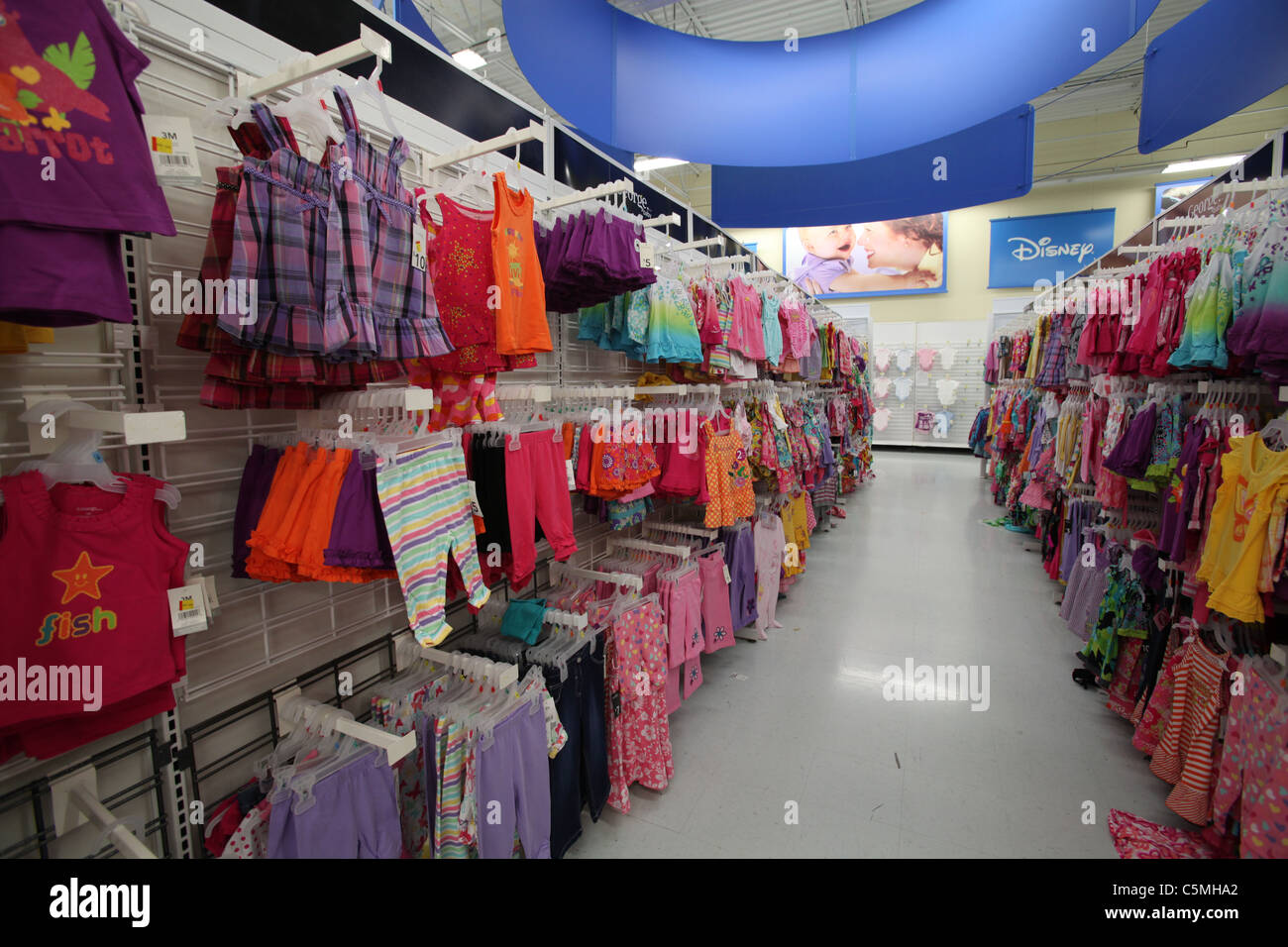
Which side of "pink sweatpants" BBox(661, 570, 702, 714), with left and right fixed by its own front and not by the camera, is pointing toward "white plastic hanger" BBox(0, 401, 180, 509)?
right

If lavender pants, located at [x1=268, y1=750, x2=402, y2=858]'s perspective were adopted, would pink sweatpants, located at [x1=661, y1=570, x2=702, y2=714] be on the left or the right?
on its left

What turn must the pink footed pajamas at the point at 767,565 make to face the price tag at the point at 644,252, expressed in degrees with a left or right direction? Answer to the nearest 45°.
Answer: approximately 45° to its right

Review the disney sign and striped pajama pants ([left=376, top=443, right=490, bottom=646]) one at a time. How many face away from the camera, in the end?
0

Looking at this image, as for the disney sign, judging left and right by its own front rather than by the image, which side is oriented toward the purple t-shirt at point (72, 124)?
front

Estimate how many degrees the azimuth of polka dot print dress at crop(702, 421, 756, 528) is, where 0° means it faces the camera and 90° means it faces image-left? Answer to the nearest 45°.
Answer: approximately 315°

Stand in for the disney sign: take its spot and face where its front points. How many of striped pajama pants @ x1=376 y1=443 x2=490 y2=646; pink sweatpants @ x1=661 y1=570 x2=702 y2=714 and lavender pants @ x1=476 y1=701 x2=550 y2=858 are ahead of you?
3

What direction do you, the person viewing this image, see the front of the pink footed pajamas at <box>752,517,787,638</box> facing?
facing the viewer and to the right of the viewer

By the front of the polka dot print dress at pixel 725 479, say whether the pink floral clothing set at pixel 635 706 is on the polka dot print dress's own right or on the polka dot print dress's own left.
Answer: on the polka dot print dress's own right
